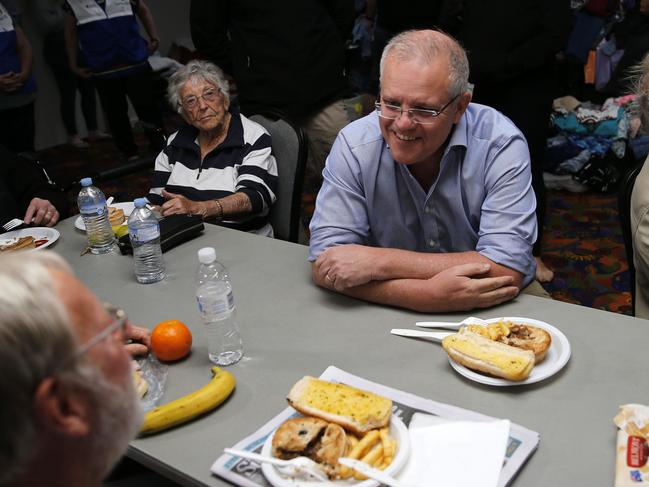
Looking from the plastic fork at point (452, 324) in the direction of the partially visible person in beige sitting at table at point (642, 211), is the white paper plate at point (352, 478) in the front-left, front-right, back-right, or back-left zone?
back-right

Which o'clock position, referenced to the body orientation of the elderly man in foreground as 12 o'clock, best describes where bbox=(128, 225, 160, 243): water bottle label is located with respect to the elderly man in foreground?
The water bottle label is roughly at 11 o'clock from the elderly man in foreground.

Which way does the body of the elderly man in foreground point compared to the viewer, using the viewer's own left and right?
facing away from the viewer and to the right of the viewer

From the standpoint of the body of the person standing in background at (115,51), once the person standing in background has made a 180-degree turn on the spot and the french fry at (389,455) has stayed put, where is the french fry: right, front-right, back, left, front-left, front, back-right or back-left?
back

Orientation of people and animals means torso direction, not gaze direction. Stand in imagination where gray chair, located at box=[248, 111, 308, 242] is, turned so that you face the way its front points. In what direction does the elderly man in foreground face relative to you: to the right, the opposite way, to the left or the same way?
the opposite way

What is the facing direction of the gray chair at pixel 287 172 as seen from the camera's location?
facing the viewer and to the left of the viewer

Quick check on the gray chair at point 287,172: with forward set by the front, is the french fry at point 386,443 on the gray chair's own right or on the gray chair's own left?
on the gray chair's own left

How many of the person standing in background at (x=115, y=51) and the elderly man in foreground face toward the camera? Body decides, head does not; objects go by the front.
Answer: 1

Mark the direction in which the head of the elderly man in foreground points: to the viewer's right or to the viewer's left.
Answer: to the viewer's right

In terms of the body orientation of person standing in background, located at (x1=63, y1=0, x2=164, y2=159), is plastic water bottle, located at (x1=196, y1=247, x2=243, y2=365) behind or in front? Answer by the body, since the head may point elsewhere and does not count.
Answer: in front

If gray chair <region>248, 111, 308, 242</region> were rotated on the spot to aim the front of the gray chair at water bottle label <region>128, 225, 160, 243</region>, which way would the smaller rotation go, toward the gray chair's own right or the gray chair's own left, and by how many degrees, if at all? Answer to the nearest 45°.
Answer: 0° — it already faces it

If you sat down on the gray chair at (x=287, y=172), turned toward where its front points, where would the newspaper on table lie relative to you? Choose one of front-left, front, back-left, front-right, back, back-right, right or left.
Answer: front-left

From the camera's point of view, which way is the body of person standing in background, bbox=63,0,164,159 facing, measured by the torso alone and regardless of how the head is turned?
toward the camera

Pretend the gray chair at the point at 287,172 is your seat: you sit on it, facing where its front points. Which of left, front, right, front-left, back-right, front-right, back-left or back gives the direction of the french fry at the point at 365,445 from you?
front-left

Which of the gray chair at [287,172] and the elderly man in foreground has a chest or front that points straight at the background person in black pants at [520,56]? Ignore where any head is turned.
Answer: the elderly man in foreground
